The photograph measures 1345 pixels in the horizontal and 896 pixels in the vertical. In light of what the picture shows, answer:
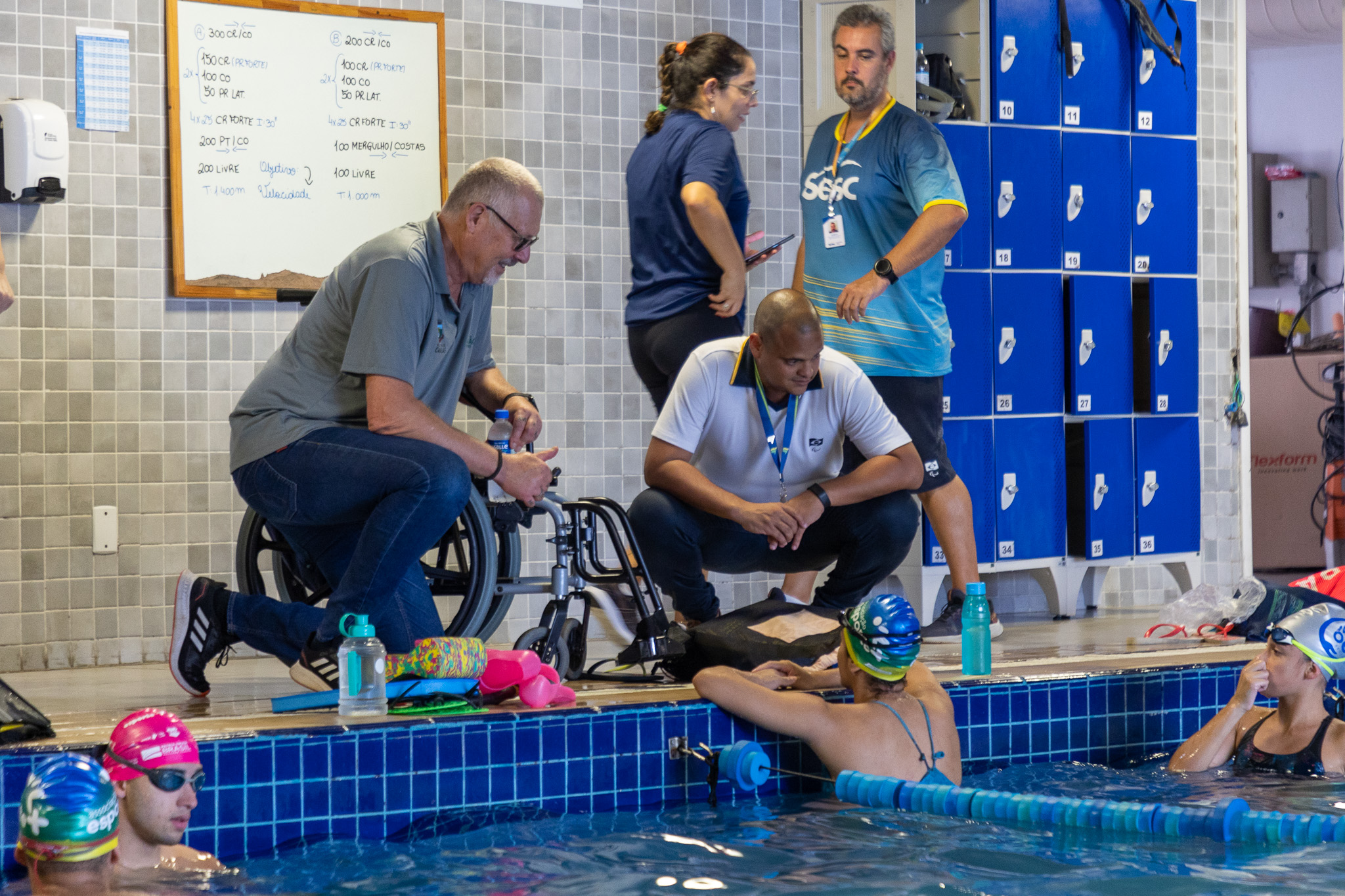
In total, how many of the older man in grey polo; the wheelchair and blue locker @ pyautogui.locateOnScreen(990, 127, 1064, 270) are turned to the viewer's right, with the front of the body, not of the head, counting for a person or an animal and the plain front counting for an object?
2

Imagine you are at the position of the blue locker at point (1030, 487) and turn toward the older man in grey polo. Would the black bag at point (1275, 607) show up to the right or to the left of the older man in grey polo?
left

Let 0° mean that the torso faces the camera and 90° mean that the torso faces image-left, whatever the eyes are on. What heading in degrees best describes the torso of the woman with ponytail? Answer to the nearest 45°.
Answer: approximately 225°

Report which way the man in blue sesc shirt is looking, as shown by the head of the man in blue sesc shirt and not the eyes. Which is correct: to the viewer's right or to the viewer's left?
to the viewer's left

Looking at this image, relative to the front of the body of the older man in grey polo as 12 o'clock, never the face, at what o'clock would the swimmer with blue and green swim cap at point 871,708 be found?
The swimmer with blue and green swim cap is roughly at 1 o'clock from the older man in grey polo.

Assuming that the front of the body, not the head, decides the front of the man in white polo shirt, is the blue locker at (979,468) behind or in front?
behind

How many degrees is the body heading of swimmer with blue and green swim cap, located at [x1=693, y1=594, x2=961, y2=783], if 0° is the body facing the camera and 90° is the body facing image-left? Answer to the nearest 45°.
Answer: approximately 135°
